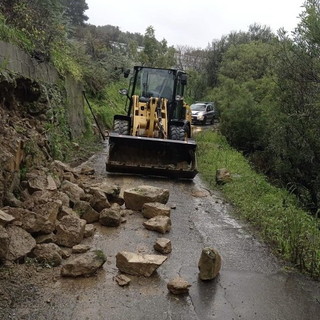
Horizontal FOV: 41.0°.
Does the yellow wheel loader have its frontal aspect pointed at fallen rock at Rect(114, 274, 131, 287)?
yes

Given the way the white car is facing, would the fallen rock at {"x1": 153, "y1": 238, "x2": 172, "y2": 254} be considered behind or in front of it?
in front

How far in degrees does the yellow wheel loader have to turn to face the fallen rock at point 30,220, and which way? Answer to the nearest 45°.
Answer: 0° — it already faces it

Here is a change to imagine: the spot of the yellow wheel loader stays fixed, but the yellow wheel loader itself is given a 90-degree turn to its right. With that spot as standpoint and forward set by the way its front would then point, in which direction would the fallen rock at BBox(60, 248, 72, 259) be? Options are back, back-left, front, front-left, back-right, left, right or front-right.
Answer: left

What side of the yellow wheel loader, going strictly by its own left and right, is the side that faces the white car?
back

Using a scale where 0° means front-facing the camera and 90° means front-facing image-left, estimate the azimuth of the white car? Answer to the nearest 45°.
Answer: approximately 45°

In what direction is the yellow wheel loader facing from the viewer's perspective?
toward the camera

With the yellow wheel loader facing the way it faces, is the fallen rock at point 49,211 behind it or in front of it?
in front

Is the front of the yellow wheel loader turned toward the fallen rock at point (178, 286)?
yes

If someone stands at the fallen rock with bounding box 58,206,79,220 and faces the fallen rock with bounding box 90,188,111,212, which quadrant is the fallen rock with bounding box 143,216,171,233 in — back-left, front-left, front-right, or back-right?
front-right

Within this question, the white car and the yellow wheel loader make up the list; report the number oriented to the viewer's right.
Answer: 0

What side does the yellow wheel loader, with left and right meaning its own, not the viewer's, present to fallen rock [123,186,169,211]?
front

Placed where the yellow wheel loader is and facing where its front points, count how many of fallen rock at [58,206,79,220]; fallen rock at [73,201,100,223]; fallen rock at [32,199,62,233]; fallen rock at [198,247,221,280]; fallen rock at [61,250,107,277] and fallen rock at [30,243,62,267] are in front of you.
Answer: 6

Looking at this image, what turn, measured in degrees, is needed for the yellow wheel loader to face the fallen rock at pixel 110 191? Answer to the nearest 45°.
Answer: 0° — it already faces it

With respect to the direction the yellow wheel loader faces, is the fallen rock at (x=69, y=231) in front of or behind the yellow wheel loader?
in front

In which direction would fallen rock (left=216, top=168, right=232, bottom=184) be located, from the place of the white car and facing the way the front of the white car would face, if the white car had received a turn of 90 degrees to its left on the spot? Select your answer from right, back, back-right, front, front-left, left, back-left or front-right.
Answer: front-right

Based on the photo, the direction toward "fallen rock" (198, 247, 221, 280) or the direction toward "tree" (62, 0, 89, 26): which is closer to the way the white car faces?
the fallen rock

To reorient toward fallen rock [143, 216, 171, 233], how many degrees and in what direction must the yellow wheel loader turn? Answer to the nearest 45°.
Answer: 0° — it already faces it

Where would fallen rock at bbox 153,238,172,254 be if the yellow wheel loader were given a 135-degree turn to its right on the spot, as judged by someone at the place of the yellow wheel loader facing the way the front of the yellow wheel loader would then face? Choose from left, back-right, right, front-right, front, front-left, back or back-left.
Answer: back-left
